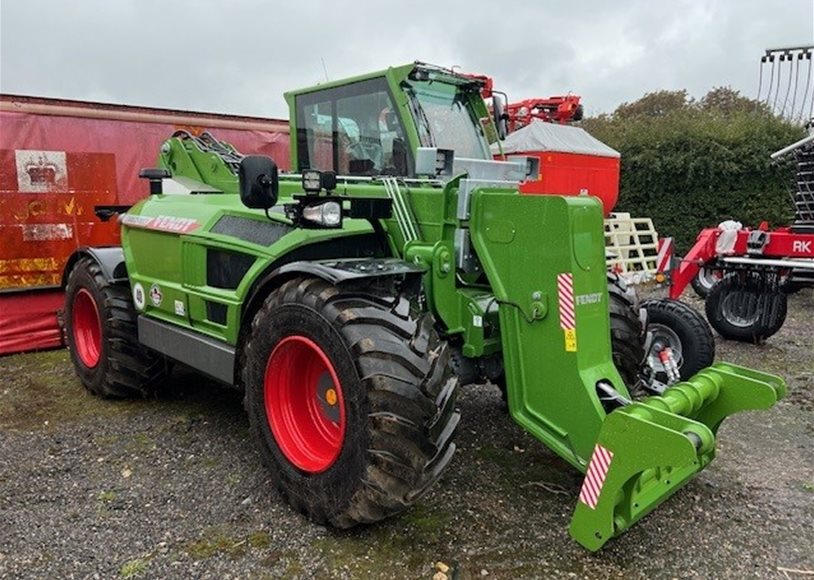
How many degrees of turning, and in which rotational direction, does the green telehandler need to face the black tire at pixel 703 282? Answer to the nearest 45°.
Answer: approximately 90° to its left

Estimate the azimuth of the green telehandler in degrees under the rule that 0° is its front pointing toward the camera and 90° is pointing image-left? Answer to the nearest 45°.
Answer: approximately 315°

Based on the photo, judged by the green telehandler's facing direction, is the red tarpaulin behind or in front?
behind

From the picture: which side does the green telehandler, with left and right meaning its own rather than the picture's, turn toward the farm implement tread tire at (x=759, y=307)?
left

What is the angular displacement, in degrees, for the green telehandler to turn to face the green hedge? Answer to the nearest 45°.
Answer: approximately 90° to its left
